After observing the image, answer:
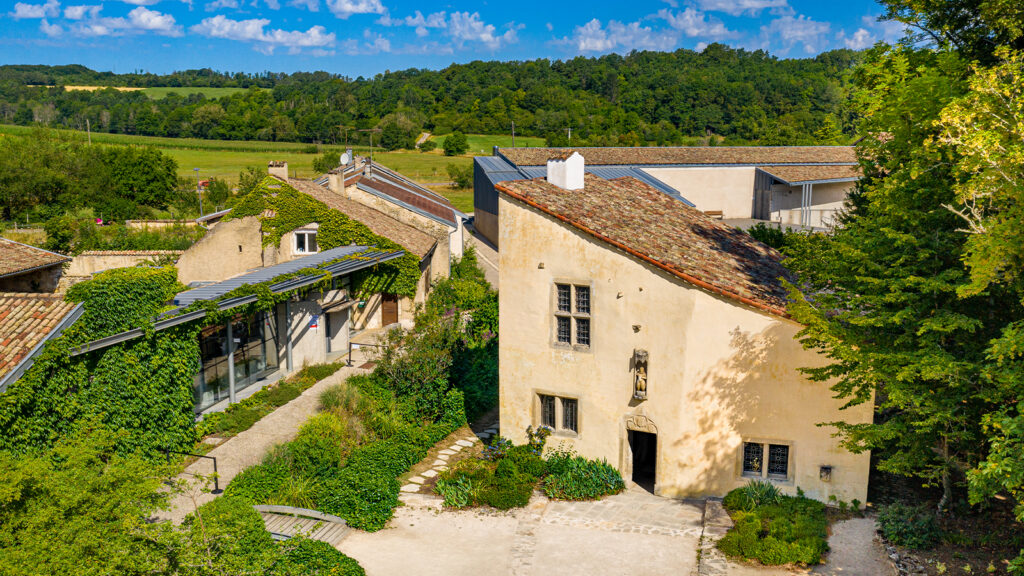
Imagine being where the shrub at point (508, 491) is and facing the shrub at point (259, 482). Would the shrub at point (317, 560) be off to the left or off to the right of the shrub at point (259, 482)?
left

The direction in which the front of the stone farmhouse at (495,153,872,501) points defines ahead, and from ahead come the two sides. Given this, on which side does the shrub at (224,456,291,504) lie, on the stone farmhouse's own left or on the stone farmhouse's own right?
on the stone farmhouse's own right

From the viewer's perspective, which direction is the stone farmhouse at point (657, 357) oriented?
toward the camera

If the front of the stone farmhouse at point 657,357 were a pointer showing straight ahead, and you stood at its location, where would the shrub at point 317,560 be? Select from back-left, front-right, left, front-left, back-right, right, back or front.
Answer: front-right

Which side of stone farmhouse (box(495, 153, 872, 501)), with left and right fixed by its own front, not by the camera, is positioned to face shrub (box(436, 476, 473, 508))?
right

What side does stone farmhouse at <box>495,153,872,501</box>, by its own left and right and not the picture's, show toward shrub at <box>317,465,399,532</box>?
right

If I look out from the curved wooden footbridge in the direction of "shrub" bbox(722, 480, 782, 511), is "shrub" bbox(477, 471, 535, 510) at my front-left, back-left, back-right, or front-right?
front-left

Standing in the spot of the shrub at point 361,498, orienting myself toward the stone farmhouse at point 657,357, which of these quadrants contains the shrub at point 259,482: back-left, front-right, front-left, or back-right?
back-left
